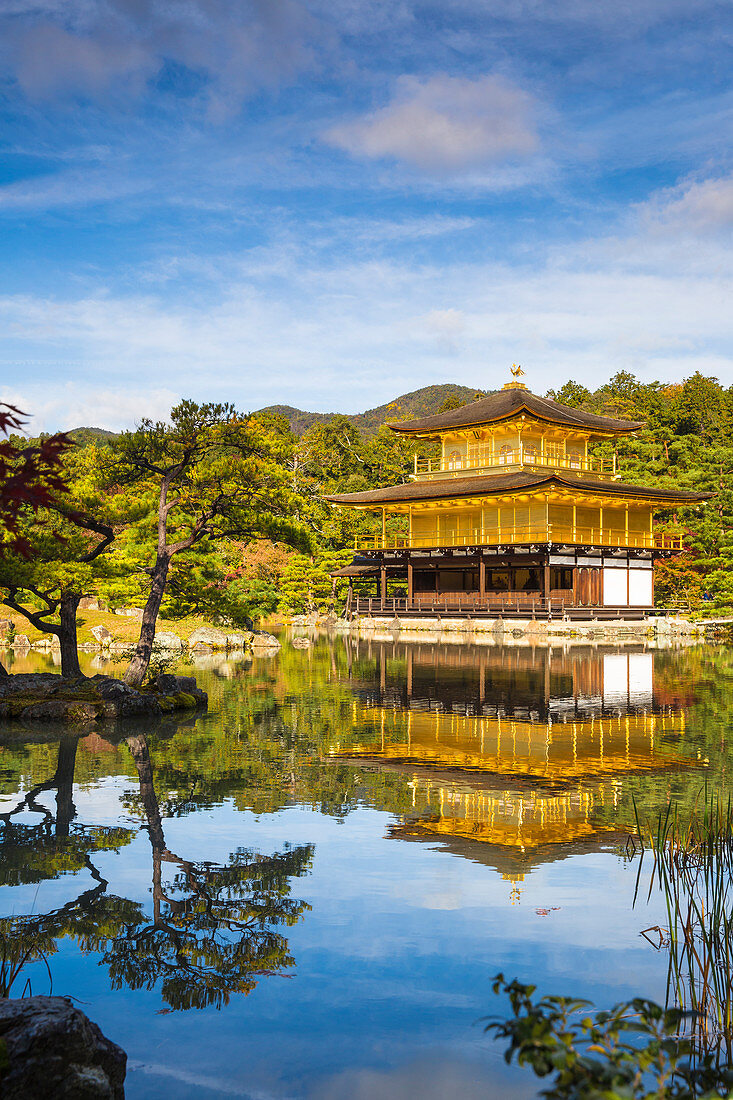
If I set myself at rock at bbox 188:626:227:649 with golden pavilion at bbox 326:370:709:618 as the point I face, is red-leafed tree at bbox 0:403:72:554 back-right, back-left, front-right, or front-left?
back-right

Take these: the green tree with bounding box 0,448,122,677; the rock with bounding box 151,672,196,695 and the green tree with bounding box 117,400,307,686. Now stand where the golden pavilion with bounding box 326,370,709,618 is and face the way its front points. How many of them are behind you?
0

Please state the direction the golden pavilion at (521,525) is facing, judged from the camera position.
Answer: facing the viewer and to the left of the viewer

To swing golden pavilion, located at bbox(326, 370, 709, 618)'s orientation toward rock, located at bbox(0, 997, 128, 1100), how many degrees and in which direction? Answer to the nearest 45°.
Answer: approximately 45° to its left

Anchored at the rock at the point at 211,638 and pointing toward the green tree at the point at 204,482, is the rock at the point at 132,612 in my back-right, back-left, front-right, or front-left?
back-right

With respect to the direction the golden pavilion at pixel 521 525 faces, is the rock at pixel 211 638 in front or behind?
in front

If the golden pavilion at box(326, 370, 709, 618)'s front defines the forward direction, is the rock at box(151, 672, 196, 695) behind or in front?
in front

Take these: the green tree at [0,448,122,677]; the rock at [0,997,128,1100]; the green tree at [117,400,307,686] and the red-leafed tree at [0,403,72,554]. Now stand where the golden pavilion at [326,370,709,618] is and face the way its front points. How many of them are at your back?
0

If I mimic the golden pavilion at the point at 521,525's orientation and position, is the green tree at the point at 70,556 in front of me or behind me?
in front

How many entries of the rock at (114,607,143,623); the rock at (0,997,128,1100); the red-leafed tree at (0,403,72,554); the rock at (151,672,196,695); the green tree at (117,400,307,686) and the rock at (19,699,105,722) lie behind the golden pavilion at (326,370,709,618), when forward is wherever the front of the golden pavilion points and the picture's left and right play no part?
0
